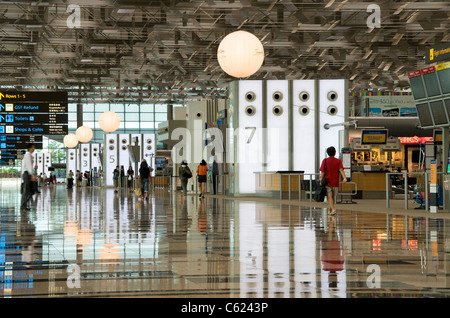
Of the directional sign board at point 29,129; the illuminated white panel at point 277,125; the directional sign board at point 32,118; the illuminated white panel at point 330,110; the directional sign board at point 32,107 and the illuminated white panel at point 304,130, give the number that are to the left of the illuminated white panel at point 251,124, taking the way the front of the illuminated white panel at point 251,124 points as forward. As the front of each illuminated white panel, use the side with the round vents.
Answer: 3

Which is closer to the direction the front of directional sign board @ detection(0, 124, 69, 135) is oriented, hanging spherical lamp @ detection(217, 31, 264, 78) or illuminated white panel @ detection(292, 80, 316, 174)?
the hanging spherical lamp

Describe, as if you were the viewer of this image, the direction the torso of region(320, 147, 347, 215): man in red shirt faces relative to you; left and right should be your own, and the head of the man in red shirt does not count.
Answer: facing away from the viewer

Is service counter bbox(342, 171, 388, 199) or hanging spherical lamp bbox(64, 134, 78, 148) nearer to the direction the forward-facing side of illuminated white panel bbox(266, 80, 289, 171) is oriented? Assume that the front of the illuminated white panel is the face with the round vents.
the service counter

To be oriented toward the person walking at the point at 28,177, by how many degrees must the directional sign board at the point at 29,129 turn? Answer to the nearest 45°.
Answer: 0° — it already faces them

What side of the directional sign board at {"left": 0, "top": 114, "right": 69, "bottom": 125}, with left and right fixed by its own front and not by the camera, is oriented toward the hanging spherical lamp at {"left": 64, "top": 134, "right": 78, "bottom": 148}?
back

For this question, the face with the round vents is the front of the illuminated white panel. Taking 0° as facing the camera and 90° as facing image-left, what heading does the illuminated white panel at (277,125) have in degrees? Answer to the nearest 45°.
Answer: approximately 0°

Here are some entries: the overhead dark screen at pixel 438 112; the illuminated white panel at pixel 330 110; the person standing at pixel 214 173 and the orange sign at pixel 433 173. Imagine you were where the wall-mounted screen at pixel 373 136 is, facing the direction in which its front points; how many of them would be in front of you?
2

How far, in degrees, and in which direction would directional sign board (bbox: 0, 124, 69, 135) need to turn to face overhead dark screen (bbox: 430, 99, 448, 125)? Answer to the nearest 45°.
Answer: approximately 45° to its left
